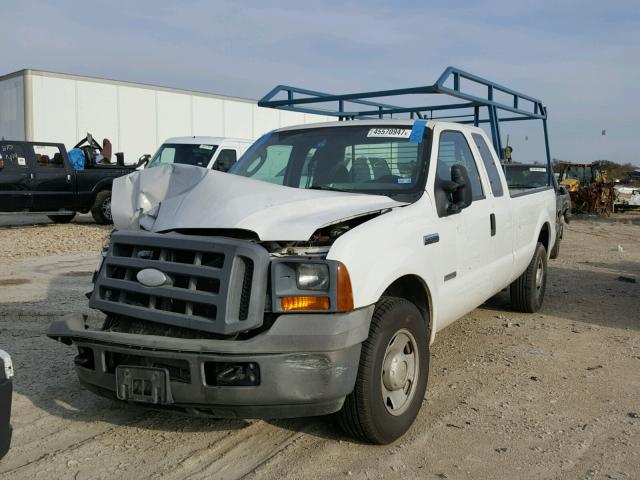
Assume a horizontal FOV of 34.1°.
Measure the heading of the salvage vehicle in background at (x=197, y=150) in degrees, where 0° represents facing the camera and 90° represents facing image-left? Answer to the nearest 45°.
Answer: approximately 45°

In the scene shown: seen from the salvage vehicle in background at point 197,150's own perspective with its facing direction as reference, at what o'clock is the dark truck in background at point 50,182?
The dark truck in background is roughly at 2 o'clock from the salvage vehicle in background.

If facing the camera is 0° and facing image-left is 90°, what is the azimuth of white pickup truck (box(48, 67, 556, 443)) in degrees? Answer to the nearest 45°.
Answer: approximately 45°

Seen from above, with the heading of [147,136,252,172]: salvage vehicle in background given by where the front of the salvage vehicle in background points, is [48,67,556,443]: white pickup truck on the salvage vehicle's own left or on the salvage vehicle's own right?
on the salvage vehicle's own left

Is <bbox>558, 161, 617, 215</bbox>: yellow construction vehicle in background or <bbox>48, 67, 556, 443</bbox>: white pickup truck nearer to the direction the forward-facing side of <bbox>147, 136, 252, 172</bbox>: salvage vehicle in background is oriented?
the white pickup truck

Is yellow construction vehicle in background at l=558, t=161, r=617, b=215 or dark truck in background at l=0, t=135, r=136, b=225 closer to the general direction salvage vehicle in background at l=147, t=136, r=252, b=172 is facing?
the dark truck in background

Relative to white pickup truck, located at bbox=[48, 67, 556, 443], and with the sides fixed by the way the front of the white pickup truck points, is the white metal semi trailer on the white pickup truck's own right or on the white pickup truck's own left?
on the white pickup truck's own right
